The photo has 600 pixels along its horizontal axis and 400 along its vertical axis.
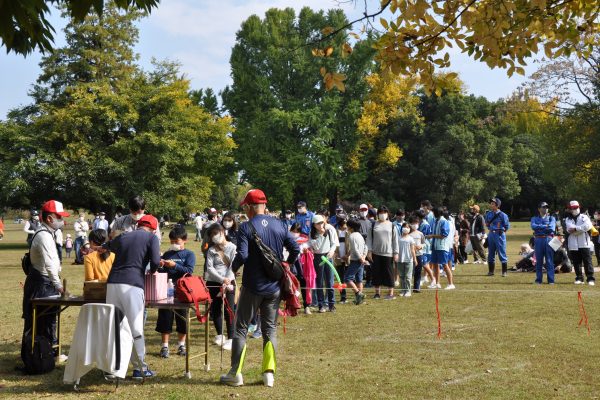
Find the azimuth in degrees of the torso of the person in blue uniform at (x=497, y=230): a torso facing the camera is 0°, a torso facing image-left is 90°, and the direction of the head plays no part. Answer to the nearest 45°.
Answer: approximately 45°

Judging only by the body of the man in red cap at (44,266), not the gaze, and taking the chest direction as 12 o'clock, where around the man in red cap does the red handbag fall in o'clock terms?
The red handbag is roughly at 1 o'clock from the man in red cap.

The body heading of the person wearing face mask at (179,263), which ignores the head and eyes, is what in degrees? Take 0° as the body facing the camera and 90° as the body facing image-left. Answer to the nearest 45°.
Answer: approximately 0°

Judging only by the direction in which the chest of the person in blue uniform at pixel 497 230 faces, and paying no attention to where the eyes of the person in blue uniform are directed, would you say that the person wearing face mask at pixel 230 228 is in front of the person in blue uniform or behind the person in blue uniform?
in front

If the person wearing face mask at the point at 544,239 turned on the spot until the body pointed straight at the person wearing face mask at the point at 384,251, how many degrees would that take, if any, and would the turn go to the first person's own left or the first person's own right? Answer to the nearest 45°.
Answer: approximately 45° to the first person's own right

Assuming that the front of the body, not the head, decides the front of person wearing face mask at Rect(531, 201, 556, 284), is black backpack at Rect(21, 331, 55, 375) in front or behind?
in front
